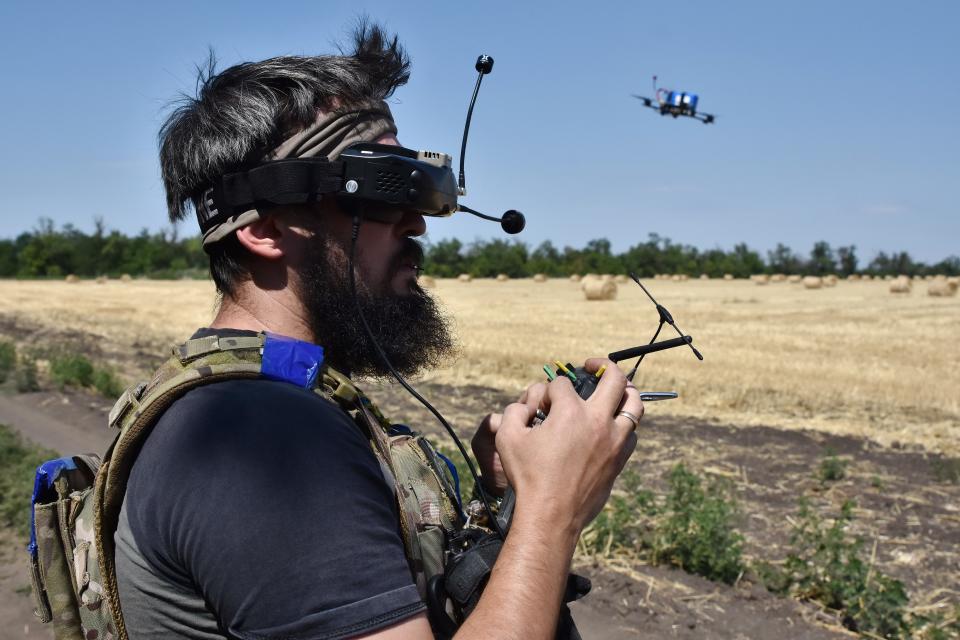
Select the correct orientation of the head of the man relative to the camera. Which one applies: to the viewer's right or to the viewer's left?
to the viewer's right

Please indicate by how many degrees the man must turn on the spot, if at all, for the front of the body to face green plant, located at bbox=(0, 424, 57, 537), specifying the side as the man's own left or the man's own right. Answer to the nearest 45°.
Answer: approximately 135° to the man's own left

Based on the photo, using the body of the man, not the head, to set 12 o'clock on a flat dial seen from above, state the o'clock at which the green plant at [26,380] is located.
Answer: The green plant is roughly at 8 o'clock from the man.

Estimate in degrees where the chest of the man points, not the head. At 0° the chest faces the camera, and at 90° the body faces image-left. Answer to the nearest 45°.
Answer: approximately 270°

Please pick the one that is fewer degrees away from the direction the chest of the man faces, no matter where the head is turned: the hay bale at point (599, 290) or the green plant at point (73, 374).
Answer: the hay bale

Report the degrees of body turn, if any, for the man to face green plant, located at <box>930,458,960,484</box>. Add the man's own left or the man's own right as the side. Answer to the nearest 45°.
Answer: approximately 45° to the man's own left
